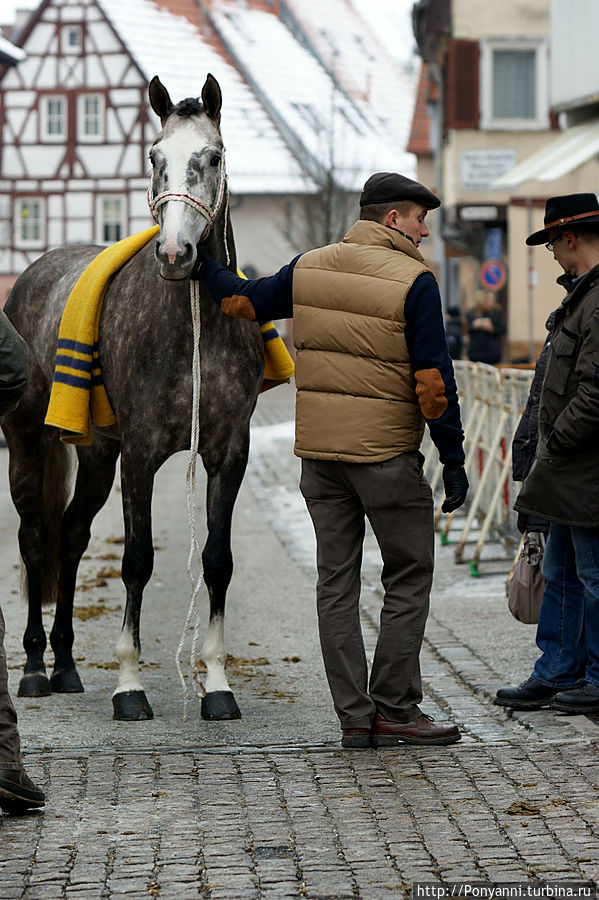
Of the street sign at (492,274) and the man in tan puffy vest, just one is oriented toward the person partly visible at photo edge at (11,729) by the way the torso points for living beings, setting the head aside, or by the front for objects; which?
the street sign

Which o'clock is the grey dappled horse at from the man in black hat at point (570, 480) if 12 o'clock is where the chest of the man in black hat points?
The grey dappled horse is roughly at 12 o'clock from the man in black hat.

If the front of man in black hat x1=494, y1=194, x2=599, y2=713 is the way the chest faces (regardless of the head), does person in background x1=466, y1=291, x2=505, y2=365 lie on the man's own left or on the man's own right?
on the man's own right

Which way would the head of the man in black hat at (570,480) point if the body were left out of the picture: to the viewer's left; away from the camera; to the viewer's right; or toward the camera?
to the viewer's left

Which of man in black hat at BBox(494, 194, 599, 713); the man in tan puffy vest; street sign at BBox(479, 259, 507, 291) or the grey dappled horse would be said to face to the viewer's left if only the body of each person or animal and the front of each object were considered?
the man in black hat

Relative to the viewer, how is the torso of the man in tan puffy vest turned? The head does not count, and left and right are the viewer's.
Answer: facing away from the viewer and to the right of the viewer

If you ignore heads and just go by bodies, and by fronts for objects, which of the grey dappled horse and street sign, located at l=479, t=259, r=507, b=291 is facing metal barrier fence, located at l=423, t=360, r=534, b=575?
the street sign

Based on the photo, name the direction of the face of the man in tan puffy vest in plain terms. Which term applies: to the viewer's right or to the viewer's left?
to the viewer's right

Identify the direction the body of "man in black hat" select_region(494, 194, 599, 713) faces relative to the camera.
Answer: to the viewer's left

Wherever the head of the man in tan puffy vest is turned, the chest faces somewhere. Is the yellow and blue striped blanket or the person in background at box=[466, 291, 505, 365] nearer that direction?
the person in background

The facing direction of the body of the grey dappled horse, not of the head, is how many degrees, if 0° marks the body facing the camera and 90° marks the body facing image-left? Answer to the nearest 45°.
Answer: approximately 315°

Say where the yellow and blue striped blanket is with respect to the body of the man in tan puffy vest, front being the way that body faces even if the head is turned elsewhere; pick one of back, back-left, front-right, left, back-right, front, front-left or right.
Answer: left

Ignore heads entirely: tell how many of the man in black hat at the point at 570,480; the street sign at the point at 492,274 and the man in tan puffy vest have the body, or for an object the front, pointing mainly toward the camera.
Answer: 1

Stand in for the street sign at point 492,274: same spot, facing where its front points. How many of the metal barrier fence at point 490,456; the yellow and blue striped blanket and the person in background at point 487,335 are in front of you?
3
